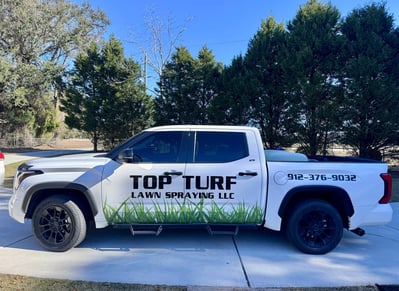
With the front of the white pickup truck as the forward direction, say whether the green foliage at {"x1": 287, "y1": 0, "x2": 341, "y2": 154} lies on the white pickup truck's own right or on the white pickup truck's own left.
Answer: on the white pickup truck's own right

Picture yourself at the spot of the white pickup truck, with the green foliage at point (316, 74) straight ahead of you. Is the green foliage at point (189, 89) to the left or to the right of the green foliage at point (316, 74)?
left

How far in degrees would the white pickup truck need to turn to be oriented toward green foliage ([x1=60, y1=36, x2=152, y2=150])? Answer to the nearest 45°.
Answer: approximately 90° to its right

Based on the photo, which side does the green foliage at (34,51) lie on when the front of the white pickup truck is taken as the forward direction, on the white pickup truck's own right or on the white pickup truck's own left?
on the white pickup truck's own right

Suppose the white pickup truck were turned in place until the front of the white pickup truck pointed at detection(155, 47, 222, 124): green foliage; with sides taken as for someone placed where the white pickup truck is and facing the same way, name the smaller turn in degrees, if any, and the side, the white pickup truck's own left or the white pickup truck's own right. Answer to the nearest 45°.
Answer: approximately 90° to the white pickup truck's own right

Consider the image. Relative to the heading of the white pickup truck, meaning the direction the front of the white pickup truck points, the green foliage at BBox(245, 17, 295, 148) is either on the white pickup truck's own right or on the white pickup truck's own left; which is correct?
on the white pickup truck's own right

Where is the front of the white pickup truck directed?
to the viewer's left
